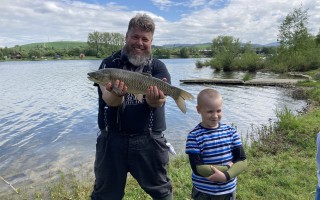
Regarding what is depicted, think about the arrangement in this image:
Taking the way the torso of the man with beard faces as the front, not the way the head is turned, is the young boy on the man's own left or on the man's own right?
on the man's own left

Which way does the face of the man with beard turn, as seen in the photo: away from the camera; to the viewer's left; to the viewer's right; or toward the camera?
toward the camera

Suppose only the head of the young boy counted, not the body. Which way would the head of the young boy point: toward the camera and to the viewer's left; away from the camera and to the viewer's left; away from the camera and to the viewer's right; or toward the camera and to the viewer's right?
toward the camera and to the viewer's right

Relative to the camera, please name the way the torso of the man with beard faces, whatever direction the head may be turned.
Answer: toward the camera
